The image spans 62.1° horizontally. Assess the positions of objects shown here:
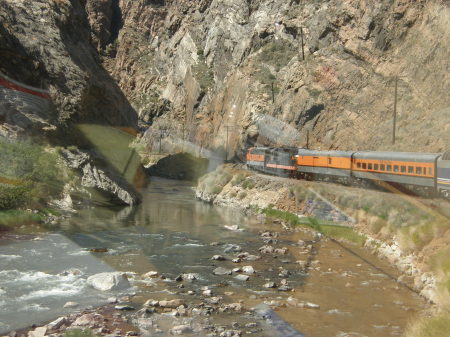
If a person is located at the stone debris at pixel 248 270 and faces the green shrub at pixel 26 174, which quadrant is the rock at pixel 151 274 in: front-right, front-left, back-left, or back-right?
front-left

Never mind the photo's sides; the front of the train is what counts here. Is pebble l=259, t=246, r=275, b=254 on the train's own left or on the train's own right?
on the train's own left

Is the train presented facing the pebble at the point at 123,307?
no

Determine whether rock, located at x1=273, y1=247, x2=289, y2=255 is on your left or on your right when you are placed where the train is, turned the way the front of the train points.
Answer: on your left

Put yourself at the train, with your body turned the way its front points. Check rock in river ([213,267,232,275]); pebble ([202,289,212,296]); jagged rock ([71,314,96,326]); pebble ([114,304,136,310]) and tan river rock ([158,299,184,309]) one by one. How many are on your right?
0

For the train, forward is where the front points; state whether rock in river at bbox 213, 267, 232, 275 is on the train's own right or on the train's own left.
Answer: on the train's own left

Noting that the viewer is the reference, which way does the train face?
facing away from the viewer and to the left of the viewer

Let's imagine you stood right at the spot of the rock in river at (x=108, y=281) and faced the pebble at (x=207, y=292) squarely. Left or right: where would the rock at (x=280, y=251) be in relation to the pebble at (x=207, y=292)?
left

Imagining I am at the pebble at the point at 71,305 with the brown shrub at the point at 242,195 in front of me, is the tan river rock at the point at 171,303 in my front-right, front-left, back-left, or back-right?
front-right

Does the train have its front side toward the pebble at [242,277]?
no

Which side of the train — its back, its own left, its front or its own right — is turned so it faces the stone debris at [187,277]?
left

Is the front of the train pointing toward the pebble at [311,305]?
no

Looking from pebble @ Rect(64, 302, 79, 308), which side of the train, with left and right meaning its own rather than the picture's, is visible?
left

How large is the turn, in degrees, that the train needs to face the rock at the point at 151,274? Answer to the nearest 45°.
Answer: approximately 90° to its left
